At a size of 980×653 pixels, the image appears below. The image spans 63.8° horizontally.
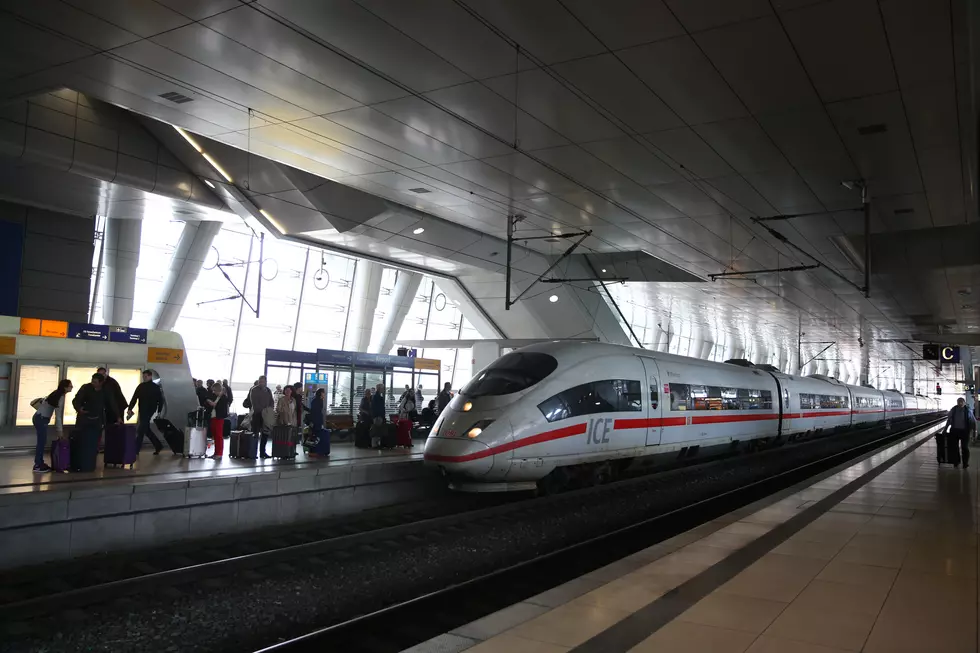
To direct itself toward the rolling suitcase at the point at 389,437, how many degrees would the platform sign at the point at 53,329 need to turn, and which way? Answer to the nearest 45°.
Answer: approximately 90° to its left

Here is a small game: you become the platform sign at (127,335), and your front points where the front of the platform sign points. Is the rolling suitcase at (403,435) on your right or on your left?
on your left

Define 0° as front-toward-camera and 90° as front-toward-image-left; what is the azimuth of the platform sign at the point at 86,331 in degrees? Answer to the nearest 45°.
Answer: approximately 0°

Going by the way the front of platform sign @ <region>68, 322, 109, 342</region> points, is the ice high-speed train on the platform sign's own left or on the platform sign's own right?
on the platform sign's own left

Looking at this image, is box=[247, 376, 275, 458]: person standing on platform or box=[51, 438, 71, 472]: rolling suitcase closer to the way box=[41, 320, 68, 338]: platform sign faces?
the rolling suitcase
